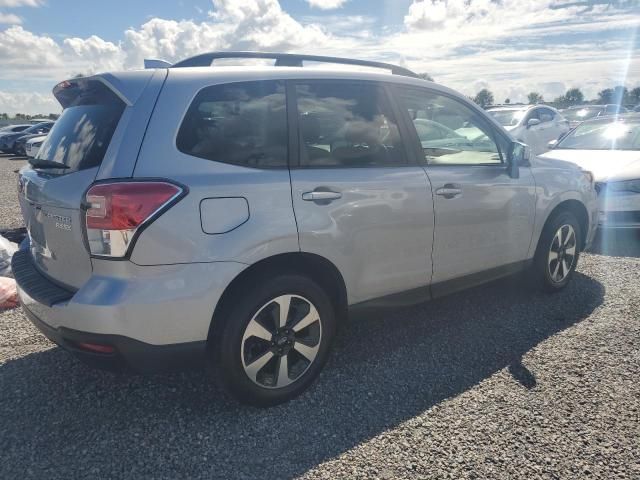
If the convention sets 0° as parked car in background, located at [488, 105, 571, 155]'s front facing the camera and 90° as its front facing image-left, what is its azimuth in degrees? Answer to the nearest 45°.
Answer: approximately 45°

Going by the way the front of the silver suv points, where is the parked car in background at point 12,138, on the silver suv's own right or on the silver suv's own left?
on the silver suv's own left

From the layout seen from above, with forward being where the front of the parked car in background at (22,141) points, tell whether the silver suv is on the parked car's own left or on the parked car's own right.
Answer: on the parked car's own left

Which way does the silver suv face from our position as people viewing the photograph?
facing away from the viewer and to the right of the viewer

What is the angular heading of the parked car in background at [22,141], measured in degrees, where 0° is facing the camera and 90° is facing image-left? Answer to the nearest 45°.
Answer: approximately 45°

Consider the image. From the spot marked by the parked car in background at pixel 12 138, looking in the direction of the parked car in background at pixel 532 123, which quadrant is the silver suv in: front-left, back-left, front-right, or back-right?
front-right

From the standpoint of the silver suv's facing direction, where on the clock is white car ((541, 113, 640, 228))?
The white car is roughly at 12 o'clock from the silver suv.

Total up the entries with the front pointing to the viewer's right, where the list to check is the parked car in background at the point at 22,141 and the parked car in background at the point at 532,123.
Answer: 0

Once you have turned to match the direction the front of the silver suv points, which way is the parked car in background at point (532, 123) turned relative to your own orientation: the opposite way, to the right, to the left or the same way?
the opposite way

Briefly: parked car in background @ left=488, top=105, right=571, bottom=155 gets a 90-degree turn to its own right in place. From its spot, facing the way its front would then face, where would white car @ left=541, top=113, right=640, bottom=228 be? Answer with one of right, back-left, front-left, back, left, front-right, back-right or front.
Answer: back-left
